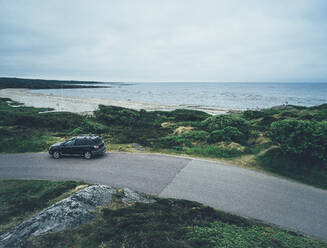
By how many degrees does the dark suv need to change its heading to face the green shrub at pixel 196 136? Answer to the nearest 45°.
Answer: approximately 135° to its right

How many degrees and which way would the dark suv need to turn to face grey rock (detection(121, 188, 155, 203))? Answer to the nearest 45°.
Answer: approximately 135° to its left

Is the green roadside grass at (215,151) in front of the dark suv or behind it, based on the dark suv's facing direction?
behind

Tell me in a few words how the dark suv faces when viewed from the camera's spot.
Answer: facing away from the viewer and to the left of the viewer

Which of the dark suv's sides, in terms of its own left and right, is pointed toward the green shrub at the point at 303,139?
back

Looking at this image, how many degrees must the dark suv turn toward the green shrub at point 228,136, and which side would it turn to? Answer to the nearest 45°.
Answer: approximately 135° to its right
